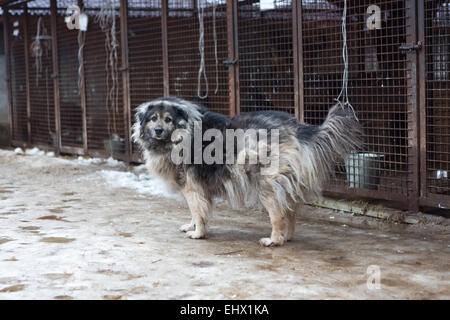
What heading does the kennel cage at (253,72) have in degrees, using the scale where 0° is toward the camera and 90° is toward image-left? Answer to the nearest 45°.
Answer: approximately 45°

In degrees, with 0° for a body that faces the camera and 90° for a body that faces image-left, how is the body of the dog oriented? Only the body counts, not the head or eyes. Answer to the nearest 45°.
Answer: approximately 90°

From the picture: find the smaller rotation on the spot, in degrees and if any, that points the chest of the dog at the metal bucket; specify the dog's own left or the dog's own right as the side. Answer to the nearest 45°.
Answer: approximately 135° to the dog's own right

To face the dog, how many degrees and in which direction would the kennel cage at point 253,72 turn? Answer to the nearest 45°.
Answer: approximately 45° to its left

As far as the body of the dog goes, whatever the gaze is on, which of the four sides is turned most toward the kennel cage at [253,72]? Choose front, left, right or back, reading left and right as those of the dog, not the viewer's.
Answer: right
